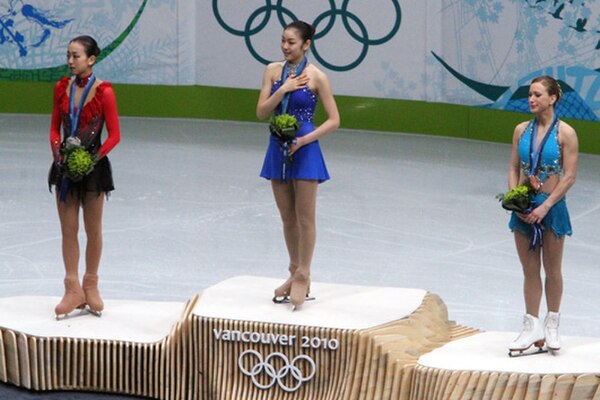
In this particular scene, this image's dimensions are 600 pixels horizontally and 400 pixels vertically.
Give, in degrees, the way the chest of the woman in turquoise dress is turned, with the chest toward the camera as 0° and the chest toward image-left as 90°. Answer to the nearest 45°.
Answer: approximately 45°

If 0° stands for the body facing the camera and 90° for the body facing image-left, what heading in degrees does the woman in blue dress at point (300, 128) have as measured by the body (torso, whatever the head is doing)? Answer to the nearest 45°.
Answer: approximately 45°

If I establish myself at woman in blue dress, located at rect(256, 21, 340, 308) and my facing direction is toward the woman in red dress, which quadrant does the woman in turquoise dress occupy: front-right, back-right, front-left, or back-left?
back-left

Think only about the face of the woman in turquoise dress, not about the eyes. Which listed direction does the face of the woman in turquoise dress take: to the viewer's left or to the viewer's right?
to the viewer's left

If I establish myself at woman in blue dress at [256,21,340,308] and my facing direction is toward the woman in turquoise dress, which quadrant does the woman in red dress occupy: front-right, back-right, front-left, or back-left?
back-right

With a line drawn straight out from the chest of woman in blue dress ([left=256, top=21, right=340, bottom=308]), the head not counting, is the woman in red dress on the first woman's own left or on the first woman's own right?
on the first woman's own right

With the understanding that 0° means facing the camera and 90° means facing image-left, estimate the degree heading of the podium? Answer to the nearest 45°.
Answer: approximately 0°

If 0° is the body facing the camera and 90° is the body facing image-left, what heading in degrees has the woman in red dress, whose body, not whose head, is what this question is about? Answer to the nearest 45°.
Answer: approximately 45°

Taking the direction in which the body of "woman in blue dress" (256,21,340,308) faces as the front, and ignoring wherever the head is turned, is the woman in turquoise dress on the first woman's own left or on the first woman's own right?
on the first woman's own left
